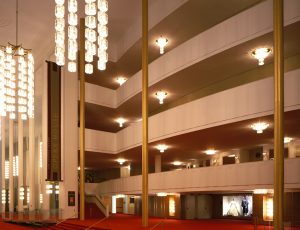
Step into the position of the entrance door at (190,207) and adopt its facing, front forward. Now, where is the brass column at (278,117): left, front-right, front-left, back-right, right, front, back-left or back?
front

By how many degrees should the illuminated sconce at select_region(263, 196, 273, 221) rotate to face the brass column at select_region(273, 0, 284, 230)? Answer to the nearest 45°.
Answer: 0° — it already faces it

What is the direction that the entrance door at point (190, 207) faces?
toward the camera

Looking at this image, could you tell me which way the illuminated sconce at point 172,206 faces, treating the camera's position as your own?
facing the viewer and to the left of the viewer

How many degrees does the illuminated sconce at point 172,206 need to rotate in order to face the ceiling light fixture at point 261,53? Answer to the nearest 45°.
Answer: approximately 45° to its left

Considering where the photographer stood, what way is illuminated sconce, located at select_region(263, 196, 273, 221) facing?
facing the viewer

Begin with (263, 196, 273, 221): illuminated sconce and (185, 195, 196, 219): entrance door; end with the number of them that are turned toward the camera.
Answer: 2

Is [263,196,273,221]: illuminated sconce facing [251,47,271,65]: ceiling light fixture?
yes

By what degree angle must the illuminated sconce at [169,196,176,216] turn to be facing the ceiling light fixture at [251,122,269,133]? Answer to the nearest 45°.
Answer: approximately 45° to its left

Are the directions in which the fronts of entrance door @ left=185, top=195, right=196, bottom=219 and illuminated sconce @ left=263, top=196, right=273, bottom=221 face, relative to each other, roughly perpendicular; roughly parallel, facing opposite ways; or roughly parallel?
roughly parallel
